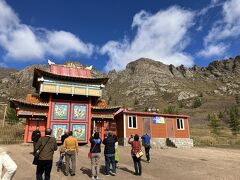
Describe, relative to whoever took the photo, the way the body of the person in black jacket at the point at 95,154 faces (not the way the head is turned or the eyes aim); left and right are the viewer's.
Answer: facing away from the viewer

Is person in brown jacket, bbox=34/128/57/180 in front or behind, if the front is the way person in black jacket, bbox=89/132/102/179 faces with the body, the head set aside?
behind

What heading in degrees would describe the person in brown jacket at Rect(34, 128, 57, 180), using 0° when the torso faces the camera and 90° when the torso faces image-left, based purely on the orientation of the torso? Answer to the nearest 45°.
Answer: approximately 180°

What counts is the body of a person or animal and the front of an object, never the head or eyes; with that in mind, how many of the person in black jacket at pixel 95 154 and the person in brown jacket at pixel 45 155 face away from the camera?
2
